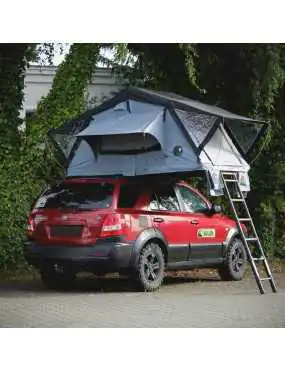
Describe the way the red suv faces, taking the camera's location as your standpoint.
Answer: facing away from the viewer and to the right of the viewer
